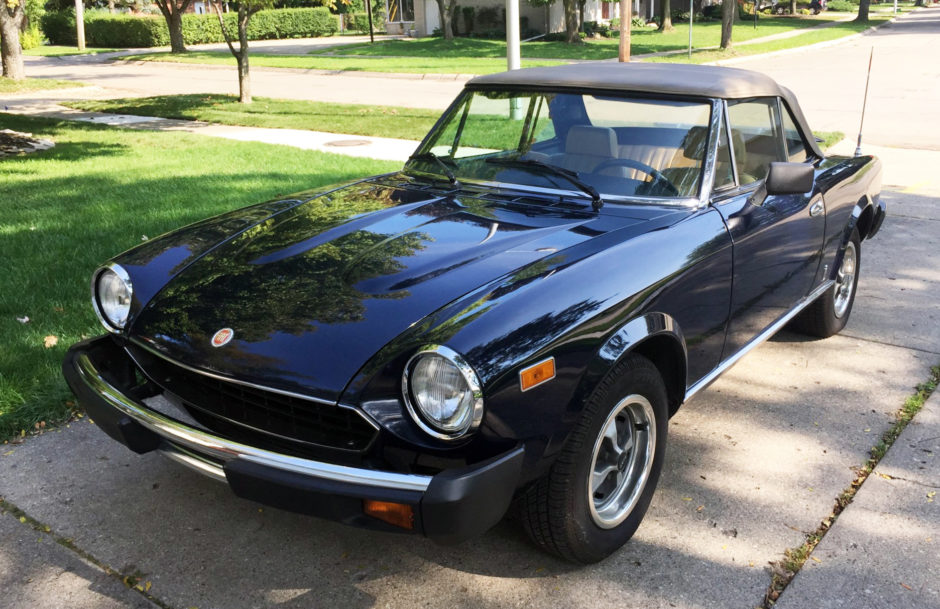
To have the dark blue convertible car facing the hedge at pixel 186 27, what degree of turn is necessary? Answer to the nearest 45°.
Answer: approximately 135° to its right

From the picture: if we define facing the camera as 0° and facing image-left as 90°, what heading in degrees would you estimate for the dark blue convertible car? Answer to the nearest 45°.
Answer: approximately 45°

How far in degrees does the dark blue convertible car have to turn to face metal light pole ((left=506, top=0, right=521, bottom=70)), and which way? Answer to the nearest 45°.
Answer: approximately 135° to its right

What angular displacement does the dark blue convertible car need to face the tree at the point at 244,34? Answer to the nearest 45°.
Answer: approximately 135° to its right

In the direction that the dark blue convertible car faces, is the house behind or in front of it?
behind

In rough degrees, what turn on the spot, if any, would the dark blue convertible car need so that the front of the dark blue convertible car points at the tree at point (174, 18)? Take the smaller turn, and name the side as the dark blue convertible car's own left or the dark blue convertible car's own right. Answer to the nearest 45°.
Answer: approximately 135° to the dark blue convertible car's own right

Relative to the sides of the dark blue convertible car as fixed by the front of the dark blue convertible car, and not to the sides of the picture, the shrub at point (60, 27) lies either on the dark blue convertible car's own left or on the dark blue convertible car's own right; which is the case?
on the dark blue convertible car's own right
